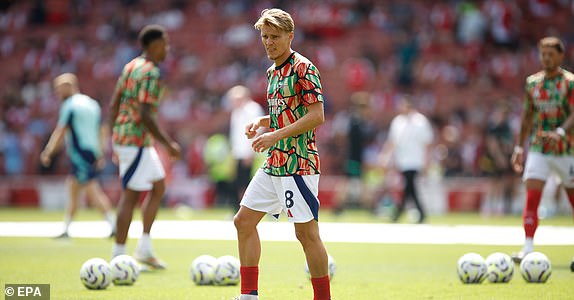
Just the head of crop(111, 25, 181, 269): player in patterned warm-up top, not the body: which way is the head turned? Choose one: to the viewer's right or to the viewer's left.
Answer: to the viewer's right

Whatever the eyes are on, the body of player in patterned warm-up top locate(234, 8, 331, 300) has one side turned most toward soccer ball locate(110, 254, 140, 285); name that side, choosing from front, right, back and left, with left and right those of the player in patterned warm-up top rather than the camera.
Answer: right

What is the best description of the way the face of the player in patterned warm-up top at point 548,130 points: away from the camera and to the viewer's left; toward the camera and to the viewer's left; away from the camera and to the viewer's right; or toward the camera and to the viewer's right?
toward the camera and to the viewer's left

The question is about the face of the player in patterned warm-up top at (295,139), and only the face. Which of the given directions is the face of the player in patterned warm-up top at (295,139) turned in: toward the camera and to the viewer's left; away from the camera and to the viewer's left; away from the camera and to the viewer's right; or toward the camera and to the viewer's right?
toward the camera and to the viewer's left

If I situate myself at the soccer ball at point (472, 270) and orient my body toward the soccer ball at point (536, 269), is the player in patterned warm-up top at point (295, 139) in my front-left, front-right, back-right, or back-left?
back-right

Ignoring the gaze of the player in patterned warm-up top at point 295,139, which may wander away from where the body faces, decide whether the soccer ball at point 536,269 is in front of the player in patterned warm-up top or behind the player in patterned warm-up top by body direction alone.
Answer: behind

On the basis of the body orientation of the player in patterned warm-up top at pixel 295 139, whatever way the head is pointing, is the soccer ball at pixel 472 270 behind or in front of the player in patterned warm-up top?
behind

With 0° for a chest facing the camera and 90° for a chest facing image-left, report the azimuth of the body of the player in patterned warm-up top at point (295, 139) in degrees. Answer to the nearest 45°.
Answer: approximately 45°

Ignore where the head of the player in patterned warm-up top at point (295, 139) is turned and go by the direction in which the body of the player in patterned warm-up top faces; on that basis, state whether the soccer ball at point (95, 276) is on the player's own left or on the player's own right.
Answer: on the player's own right

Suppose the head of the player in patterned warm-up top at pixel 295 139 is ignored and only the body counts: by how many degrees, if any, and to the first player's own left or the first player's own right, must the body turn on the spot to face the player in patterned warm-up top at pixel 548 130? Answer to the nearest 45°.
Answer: approximately 180°

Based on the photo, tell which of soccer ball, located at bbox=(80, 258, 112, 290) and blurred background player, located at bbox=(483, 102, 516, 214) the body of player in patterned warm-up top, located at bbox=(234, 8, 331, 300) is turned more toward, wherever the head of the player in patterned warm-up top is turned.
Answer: the soccer ball
